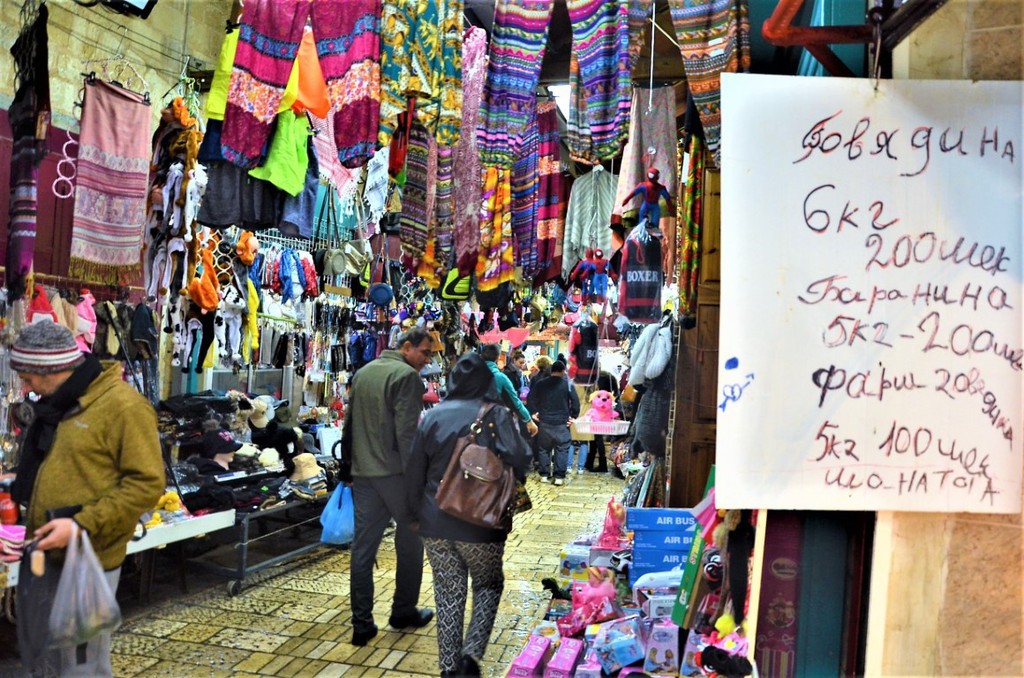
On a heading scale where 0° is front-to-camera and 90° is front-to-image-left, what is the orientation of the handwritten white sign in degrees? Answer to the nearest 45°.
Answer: approximately 0°

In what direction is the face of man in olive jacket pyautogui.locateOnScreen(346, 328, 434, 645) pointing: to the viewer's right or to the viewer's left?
to the viewer's right

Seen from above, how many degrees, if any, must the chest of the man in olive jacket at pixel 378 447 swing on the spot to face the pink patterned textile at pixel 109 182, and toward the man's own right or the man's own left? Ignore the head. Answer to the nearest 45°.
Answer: approximately 135° to the man's own left

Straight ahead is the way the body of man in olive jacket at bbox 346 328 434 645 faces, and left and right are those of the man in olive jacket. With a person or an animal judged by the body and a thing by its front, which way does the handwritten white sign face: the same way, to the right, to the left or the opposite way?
the opposite way

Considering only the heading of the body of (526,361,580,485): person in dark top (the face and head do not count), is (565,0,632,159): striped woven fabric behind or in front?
behind

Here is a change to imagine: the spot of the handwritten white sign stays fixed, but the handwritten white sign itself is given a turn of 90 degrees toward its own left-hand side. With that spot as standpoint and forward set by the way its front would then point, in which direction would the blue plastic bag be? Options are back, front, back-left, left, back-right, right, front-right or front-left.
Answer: back-left

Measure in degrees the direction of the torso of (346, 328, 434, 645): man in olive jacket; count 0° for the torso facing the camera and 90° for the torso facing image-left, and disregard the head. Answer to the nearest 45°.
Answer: approximately 225°

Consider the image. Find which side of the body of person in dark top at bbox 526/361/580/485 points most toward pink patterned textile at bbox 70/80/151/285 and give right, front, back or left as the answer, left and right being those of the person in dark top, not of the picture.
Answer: back

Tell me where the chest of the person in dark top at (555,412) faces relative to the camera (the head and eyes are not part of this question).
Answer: away from the camera

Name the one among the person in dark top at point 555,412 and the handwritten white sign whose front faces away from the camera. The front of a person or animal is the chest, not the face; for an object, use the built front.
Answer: the person in dark top

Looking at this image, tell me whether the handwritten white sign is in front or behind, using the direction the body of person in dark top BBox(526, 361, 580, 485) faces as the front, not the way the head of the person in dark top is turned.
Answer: behind
